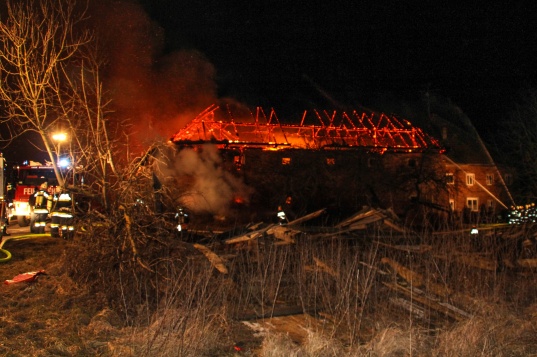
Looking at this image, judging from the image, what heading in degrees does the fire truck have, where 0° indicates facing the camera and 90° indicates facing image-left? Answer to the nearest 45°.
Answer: approximately 0°

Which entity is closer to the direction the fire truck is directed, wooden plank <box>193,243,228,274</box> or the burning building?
the wooden plank

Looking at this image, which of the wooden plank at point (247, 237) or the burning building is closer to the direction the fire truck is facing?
the wooden plank

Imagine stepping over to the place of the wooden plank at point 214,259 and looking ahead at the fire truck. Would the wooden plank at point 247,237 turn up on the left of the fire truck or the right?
right

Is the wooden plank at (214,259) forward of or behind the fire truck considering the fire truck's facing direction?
forward

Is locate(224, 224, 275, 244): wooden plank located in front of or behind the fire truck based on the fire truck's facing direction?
in front

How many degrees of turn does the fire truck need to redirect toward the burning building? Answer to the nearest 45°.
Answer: approximately 90° to its left
